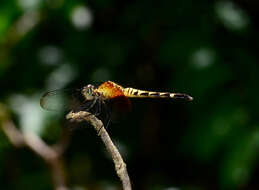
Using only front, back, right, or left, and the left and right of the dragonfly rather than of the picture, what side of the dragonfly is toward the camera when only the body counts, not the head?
left
